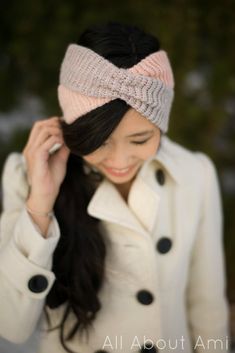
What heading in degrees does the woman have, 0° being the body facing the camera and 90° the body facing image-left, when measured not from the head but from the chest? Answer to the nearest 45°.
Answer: approximately 0°
